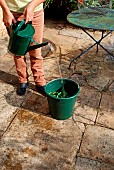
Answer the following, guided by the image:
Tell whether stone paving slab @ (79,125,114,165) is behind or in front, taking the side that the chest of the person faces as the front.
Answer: in front

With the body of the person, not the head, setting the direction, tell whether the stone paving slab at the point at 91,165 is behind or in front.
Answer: in front

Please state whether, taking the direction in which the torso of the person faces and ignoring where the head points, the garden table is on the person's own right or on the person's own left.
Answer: on the person's own left

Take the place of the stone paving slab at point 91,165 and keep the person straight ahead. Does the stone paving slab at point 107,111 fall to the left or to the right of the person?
right

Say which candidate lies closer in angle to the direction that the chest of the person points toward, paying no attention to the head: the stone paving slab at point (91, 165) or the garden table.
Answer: the stone paving slab

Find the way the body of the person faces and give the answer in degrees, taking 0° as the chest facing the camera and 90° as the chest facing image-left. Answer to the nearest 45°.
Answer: approximately 0°
